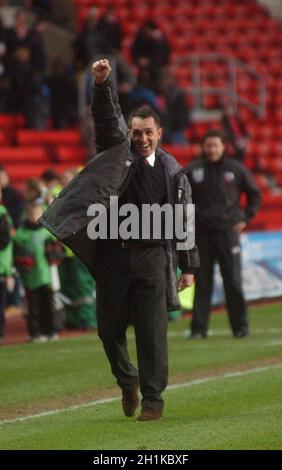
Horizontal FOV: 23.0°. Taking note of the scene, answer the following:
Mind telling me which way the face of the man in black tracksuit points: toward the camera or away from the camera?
toward the camera

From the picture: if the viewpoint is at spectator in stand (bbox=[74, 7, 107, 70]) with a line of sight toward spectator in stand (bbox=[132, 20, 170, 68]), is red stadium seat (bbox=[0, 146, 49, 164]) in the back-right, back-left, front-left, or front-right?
back-right

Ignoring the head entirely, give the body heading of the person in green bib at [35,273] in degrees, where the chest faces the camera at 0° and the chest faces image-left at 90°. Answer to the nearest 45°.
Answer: approximately 315°

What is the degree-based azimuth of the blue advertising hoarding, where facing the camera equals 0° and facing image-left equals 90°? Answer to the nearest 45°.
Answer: approximately 0°

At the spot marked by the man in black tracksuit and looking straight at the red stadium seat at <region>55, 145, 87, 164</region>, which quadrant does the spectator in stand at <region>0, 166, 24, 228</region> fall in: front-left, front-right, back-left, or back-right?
front-left

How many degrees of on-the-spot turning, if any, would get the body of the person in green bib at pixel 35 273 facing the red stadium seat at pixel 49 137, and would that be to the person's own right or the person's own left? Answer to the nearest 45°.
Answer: approximately 135° to the person's own left

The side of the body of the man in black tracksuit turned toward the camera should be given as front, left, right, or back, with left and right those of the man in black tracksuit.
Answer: front

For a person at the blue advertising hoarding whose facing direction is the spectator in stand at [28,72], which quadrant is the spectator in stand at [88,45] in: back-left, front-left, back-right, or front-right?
front-right

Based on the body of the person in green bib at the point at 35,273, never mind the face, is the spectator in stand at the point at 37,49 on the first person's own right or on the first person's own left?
on the first person's own left

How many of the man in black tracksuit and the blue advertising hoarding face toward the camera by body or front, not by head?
2

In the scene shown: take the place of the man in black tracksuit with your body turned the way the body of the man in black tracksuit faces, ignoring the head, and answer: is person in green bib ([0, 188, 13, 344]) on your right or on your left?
on your right

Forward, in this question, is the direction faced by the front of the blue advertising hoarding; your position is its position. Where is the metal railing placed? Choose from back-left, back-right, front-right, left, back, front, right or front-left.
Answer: back

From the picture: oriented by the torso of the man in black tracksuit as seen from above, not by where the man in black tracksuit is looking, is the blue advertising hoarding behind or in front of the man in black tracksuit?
behind
